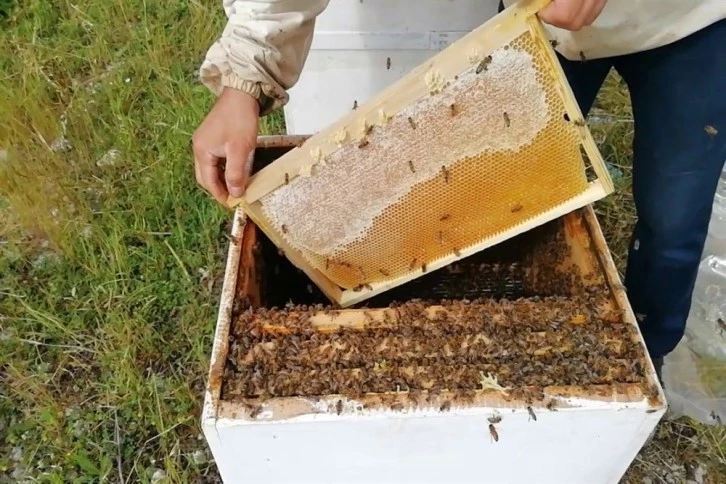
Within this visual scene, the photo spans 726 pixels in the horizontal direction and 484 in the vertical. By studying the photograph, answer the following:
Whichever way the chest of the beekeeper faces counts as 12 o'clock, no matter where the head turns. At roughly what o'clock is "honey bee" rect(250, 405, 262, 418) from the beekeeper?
The honey bee is roughly at 12 o'clock from the beekeeper.

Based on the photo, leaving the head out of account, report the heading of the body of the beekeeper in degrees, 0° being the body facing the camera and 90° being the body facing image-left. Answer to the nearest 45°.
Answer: approximately 45°

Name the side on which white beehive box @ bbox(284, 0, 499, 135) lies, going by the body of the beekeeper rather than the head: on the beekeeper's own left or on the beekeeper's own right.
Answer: on the beekeeper's own right
